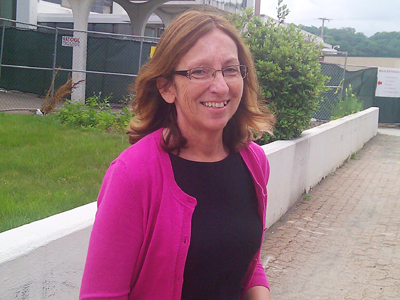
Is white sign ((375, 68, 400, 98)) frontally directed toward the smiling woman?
yes

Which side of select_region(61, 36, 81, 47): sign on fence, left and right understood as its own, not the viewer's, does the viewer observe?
front

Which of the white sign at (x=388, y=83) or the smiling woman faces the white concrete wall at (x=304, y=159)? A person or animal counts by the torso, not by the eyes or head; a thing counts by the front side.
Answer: the white sign

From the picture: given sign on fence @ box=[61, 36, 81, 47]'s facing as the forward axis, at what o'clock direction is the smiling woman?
The smiling woman is roughly at 12 o'clock from the sign on fence.

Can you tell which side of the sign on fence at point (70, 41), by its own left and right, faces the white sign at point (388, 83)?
left

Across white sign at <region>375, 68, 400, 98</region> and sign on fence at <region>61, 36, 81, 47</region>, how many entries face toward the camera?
2

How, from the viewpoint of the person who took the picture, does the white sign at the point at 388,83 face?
facing the viewer

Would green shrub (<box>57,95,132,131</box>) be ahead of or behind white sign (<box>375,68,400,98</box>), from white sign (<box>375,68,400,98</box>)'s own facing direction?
ahead

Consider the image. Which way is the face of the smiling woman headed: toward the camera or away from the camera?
toward the camera

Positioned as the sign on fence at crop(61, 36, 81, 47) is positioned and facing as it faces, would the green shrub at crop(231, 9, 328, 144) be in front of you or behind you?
in front

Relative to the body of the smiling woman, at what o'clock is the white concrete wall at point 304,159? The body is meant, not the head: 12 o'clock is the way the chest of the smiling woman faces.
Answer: The white concrete wall is roughly at 8 o'clock from the smiling woman.

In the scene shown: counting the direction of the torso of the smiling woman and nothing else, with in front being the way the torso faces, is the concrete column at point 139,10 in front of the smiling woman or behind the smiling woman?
behind

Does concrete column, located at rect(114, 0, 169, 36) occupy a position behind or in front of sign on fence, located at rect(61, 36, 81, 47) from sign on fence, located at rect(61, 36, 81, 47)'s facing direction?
behind

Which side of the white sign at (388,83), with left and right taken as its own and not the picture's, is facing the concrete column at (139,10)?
right
